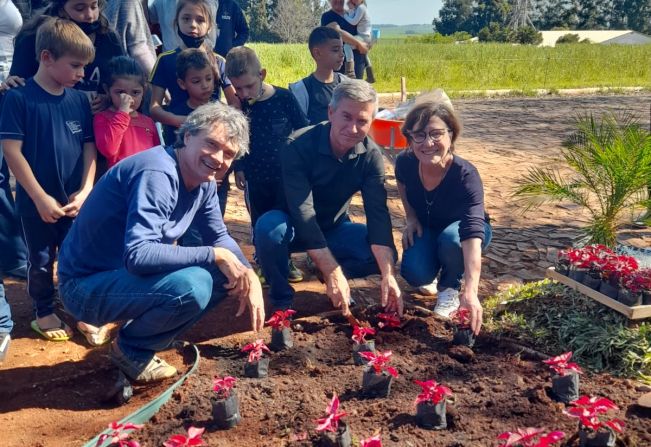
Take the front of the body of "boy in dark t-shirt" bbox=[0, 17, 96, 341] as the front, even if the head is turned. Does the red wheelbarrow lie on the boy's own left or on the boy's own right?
on the boy's own left

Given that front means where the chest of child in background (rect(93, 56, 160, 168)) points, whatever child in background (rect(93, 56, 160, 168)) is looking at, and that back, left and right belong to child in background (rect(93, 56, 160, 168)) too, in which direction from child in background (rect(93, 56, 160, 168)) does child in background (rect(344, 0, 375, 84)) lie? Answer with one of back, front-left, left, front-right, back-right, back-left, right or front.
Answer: back-left

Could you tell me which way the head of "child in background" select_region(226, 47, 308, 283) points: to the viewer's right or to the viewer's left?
to the viewer's left

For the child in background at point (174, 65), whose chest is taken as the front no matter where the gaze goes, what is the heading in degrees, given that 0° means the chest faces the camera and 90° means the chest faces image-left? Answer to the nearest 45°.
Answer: approximately 0°

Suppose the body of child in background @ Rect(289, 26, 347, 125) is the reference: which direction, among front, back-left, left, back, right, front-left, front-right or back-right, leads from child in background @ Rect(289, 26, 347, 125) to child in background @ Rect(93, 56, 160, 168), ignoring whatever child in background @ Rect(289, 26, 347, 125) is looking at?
right

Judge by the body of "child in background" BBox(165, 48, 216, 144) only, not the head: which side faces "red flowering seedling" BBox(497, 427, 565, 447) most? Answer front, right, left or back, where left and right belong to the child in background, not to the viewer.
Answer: front

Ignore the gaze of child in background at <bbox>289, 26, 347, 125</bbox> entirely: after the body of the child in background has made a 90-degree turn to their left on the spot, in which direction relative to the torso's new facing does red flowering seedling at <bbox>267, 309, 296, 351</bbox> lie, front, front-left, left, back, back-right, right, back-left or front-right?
back-right

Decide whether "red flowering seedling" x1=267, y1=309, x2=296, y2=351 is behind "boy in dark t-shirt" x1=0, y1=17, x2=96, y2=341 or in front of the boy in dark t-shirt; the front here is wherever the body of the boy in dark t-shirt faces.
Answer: in front

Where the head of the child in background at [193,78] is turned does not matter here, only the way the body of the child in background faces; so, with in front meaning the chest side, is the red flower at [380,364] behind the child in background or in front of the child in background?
in front

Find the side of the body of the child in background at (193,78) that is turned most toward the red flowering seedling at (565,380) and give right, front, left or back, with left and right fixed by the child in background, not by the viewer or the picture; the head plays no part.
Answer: front

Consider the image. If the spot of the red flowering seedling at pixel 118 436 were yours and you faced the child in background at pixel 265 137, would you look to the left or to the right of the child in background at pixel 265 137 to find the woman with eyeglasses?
right

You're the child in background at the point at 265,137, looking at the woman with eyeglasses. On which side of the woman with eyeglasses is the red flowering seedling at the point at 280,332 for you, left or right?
right

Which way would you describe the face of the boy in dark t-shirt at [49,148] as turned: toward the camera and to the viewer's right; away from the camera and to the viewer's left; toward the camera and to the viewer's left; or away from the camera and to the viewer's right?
toward the camera and to the viewer's right

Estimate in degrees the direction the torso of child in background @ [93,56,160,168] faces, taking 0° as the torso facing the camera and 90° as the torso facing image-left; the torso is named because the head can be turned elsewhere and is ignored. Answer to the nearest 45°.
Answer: approximately 0°

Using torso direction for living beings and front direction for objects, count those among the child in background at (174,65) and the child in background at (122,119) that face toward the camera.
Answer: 2

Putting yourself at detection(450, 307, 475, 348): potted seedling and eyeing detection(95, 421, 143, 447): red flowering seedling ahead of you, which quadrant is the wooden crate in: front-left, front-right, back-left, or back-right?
back-left
